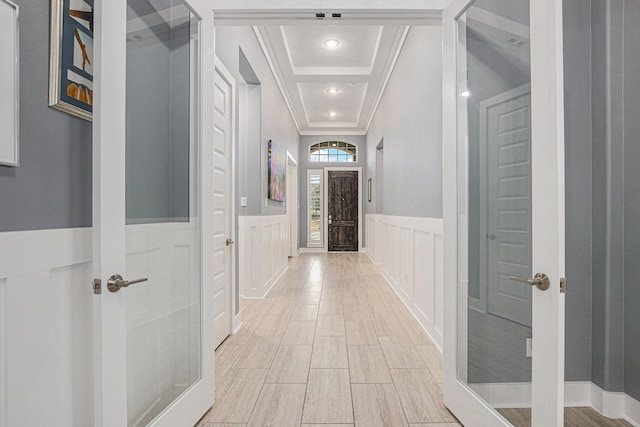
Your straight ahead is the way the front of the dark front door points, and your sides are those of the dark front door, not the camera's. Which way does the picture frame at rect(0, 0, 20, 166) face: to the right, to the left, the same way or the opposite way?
to the left

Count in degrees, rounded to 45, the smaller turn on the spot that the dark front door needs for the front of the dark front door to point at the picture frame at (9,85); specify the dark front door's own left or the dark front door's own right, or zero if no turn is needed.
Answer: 0° — it already faces it

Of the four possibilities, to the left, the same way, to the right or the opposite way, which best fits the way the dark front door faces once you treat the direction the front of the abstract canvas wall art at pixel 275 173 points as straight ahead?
to the right

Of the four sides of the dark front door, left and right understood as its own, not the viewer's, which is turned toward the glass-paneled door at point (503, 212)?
front

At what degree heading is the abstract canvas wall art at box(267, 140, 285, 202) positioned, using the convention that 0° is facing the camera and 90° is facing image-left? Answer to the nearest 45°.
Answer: approximately 270°

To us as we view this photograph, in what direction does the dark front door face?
facing the viewer

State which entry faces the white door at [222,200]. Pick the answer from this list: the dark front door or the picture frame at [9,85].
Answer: the dark front door

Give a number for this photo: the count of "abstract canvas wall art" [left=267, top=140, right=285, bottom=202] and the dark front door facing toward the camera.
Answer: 1

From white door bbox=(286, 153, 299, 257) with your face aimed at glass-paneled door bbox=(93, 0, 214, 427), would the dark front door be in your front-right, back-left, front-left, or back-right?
back-left

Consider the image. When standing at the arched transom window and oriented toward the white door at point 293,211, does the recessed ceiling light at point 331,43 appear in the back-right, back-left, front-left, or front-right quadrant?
front-left

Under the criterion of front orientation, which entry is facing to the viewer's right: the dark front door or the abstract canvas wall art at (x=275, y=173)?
the abstract canvas wall art

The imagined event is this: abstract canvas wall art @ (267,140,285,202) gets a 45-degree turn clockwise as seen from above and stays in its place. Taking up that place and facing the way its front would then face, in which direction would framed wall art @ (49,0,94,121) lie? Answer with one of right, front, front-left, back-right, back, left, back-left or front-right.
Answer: front-right

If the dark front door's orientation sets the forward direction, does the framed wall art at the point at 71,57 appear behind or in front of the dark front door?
in front

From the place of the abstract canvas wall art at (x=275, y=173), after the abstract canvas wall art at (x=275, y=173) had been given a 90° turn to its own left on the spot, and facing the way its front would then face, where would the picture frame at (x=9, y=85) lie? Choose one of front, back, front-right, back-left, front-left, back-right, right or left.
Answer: back
